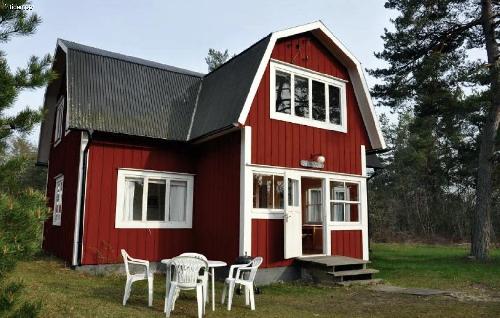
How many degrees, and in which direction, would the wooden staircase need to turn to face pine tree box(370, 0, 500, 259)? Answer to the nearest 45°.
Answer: approximately 90° to its left

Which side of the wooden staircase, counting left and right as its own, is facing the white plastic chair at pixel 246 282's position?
right

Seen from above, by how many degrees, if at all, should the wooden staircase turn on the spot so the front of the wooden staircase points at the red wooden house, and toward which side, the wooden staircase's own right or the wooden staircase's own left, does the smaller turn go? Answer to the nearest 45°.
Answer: approximately 135° to the wooden staircase's own right

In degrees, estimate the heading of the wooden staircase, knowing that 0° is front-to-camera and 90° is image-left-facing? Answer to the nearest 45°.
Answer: approximately 315°

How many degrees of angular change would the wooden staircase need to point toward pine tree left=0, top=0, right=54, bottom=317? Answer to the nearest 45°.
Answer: approximately 45° to its right

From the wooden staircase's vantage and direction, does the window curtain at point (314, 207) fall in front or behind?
behind
